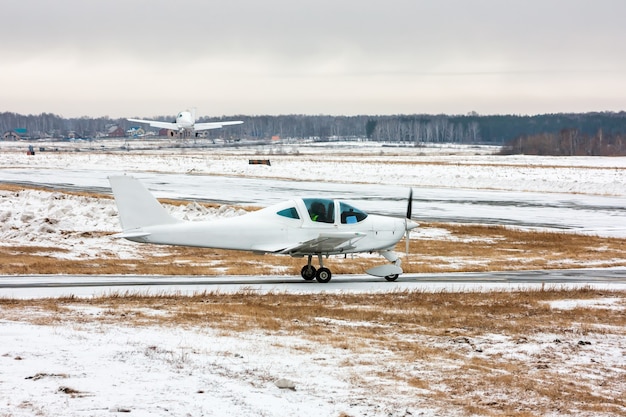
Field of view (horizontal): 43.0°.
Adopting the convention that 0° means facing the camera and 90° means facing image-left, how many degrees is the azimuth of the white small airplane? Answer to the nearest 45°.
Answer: approximately 270°
